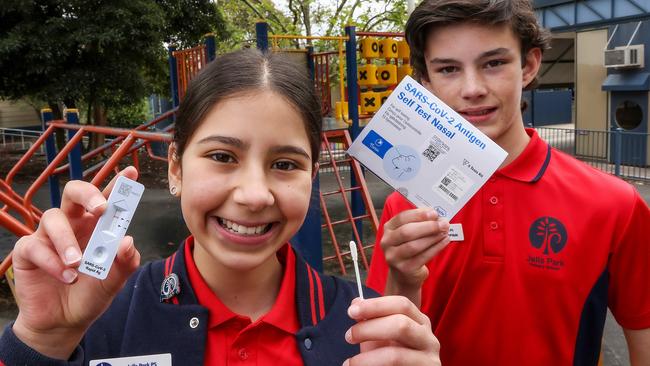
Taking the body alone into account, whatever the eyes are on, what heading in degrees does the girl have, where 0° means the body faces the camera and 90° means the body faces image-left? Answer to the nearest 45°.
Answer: approximately 0°

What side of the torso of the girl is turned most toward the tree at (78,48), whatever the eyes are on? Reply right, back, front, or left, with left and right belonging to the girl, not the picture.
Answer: back

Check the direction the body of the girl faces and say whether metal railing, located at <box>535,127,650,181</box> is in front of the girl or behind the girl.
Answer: behind

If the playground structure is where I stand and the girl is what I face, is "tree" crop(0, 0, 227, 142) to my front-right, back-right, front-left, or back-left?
back-right

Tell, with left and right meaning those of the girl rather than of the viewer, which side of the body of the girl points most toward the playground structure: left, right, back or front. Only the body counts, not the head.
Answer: back

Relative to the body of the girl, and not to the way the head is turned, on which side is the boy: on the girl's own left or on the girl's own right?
on the girl's own left
